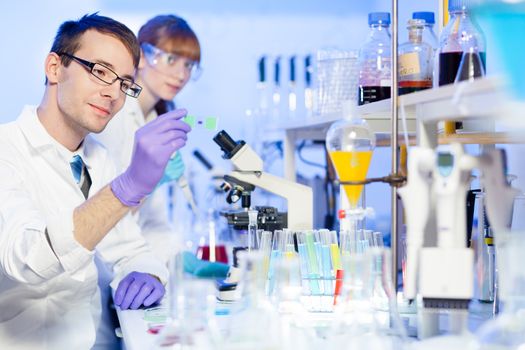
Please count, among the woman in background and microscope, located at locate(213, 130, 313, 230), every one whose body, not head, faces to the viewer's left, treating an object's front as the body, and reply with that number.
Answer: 1

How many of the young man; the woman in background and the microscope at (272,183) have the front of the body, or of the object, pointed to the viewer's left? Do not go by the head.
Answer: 1

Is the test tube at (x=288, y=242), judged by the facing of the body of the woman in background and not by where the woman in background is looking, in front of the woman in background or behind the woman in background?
in front

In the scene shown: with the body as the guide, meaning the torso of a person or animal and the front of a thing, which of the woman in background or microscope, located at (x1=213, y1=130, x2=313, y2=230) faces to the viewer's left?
the microscope

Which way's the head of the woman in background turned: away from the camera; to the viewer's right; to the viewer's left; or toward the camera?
toward the camera

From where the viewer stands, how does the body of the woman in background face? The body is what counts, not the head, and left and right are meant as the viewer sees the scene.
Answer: facing the viewer and to the right of the viewer

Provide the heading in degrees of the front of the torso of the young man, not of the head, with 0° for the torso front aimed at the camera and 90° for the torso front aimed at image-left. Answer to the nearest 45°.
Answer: approximately 315°

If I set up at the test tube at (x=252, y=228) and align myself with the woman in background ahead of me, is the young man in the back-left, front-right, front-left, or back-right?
front-left

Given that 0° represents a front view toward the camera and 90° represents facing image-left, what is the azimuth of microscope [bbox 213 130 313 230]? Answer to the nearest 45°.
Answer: approximately 90°

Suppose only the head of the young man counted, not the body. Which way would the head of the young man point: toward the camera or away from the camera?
toward the camera
